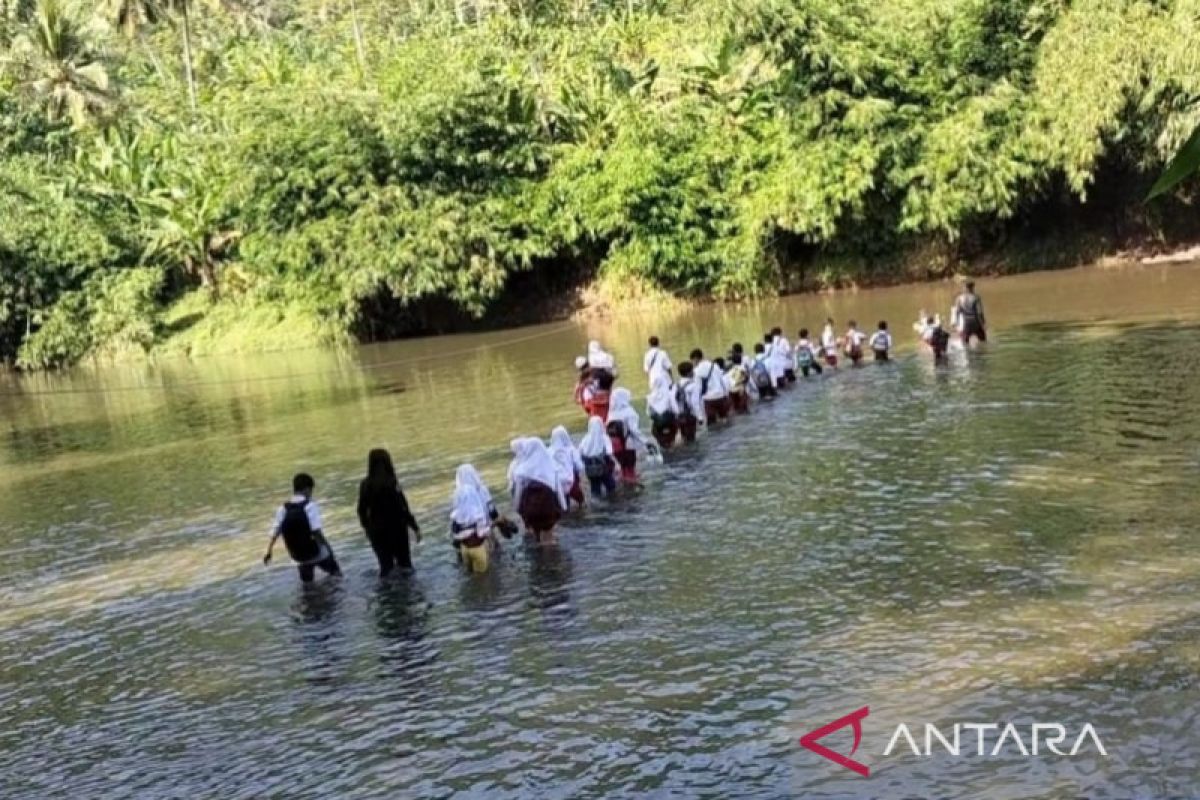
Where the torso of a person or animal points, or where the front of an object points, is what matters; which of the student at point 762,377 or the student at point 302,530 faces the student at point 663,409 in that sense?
the student at point 302,530

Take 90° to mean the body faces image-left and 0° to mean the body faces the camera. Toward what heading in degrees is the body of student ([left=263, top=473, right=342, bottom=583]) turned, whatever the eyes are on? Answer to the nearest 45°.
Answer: approximately 225°

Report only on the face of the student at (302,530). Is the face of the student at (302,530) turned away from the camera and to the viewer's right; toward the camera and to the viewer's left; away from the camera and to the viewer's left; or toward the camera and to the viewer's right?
away from the camera and to the viewer's right

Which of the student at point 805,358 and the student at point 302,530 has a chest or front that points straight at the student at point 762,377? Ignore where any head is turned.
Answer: the student at point 302,530

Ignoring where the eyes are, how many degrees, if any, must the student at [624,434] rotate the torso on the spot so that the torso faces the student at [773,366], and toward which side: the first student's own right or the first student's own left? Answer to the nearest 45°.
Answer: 0° — they already face them

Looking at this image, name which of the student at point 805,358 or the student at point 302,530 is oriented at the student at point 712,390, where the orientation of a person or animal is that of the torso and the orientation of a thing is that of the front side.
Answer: the student at point 302,530

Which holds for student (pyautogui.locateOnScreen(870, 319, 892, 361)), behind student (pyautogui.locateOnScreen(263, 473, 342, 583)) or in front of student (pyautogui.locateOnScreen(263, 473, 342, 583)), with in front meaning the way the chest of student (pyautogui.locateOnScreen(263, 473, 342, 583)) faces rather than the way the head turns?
in front

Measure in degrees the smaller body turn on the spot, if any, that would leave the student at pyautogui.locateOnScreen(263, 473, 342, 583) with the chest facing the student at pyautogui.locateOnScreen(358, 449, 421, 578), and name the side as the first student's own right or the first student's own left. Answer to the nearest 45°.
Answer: approximately 45° to the first student's own right

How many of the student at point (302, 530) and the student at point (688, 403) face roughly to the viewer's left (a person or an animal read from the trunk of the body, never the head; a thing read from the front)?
0

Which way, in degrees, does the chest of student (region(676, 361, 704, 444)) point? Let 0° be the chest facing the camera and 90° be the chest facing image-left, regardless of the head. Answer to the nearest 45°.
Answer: approximately 225°

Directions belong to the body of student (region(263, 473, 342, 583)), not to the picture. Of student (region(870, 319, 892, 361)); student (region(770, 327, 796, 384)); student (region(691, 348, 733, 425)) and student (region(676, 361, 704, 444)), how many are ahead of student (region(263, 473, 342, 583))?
4

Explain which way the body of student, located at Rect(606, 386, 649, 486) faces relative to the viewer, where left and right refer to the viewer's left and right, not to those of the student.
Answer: facing away from the viewer and to the right of the viewer
